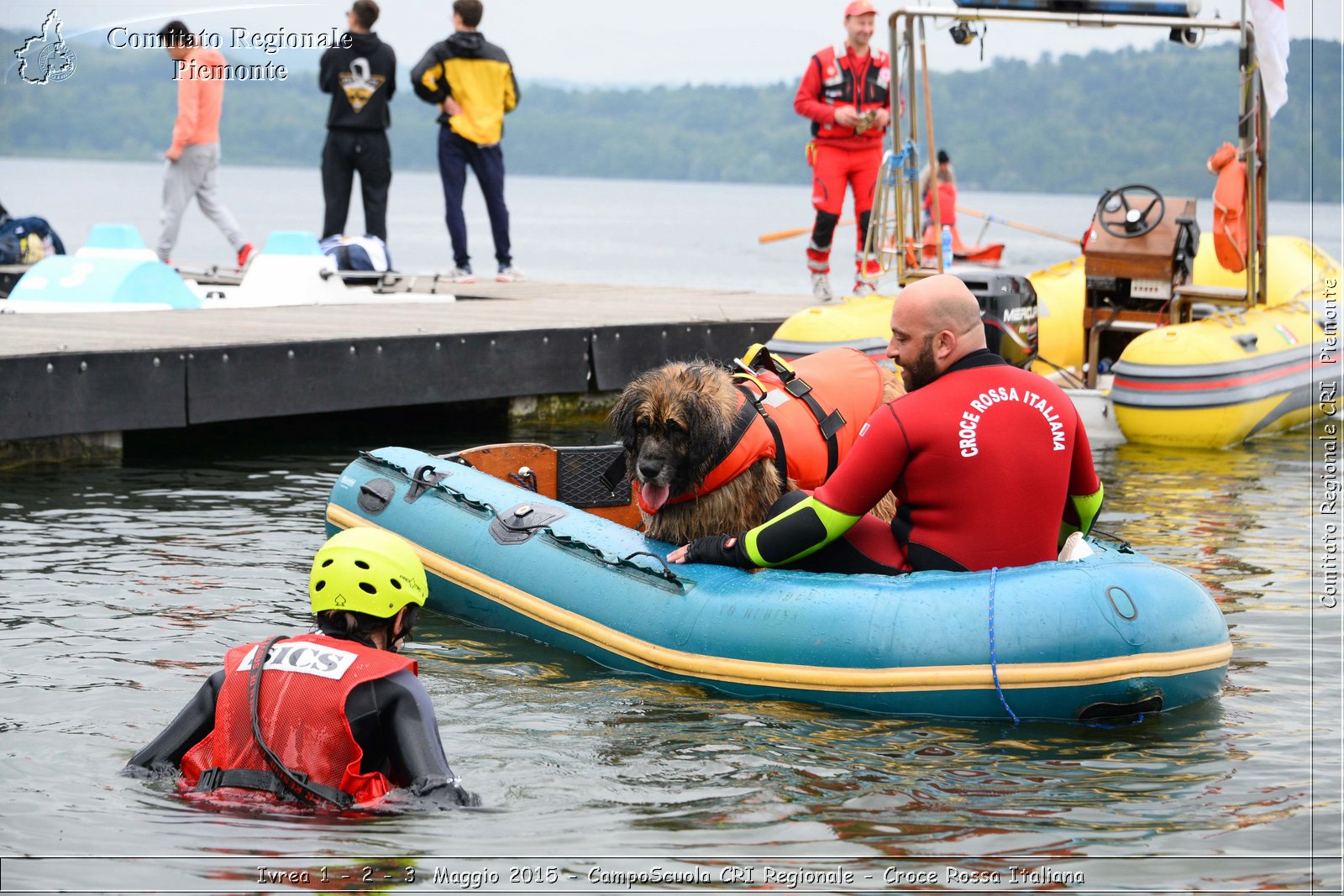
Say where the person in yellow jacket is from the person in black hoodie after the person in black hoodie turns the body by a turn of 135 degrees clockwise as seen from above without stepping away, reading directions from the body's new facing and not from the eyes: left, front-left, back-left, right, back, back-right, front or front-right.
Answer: front

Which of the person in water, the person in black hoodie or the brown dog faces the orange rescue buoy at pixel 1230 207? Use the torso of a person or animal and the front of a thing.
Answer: the person in water

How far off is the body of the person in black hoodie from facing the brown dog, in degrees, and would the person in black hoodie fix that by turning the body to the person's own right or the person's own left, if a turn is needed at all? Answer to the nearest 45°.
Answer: approximately 180°

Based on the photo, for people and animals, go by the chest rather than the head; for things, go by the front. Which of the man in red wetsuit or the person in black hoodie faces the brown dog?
the man in red wetsuit

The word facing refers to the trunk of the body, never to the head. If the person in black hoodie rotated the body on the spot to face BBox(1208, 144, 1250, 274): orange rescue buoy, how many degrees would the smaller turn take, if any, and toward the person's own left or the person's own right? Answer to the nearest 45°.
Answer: approximately 135° to the person's own right

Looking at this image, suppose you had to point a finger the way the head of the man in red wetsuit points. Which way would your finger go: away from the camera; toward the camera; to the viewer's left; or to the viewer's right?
to the viewer's left

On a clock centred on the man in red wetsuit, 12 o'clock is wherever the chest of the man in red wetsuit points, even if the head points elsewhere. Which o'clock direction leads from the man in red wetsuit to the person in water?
The person in water is roughly at 9 o'clock from the man in red wetsuit.

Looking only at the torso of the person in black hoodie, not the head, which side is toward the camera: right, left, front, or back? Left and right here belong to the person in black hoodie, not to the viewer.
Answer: back

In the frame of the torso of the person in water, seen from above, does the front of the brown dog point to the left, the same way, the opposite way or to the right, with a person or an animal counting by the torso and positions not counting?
the opposite way

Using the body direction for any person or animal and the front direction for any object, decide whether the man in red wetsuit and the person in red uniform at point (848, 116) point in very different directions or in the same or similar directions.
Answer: very different directions

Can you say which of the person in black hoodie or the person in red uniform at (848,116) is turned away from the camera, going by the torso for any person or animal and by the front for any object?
the person in black hoodie

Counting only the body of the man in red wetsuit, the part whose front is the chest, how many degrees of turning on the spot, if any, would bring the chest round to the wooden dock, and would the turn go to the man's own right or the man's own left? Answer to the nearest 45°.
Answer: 0° — they already face it

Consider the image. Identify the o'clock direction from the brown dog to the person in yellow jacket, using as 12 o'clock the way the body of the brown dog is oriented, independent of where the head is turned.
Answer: The person in yellow jacket is roughly at 4 o'clock from the brown dog.
